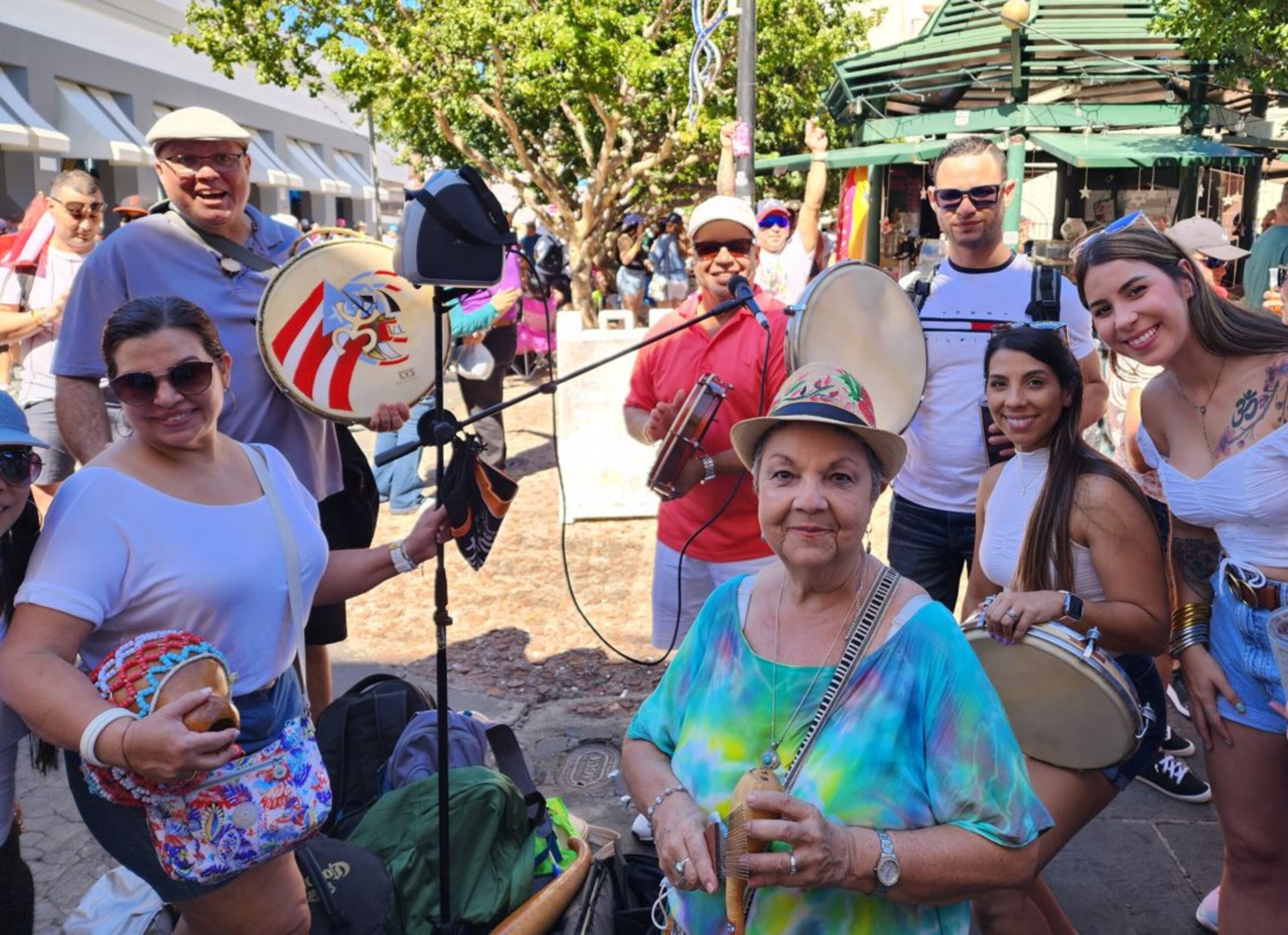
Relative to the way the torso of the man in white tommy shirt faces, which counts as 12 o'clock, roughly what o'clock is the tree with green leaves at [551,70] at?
The tree with green leaves is roughly at 5 o'clock from the man in white tommy shirt.

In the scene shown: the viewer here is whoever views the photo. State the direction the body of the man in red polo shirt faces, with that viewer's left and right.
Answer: facing the viewer

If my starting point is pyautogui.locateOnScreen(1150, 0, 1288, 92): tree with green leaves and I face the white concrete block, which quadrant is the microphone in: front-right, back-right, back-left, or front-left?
front-left

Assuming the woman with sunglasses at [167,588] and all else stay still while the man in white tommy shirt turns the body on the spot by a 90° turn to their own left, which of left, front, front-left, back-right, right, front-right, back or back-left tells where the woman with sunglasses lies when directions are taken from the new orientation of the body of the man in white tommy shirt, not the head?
back-right

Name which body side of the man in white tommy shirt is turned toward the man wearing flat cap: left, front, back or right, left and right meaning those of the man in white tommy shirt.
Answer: right

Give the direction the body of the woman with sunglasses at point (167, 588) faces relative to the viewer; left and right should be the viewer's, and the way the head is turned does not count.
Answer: facing the viewer and to the right of the viewer

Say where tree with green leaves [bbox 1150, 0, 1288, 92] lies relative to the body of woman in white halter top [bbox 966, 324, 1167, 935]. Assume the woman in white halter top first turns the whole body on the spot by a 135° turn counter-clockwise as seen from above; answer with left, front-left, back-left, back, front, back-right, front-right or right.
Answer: left

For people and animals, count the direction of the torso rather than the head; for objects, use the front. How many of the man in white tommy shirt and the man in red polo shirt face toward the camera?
2

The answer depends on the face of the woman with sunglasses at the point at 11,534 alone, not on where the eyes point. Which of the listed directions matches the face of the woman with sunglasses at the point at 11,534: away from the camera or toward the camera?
toward the camera

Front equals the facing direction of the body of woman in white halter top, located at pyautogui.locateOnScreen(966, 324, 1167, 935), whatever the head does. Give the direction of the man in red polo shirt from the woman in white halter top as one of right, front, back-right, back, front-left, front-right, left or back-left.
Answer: right

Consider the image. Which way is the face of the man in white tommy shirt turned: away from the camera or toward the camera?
toward the camera

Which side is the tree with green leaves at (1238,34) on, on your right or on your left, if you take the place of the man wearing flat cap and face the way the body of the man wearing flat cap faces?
on your left

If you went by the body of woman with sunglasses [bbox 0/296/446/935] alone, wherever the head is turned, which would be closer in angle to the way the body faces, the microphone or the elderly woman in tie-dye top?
the elderly woman in tie-dye top

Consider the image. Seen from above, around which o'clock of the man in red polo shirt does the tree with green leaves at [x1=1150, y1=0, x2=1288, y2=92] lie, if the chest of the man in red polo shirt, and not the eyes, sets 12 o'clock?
The tree with green leaves is roughly at 7 o'clock from the man in red polo shirt.
